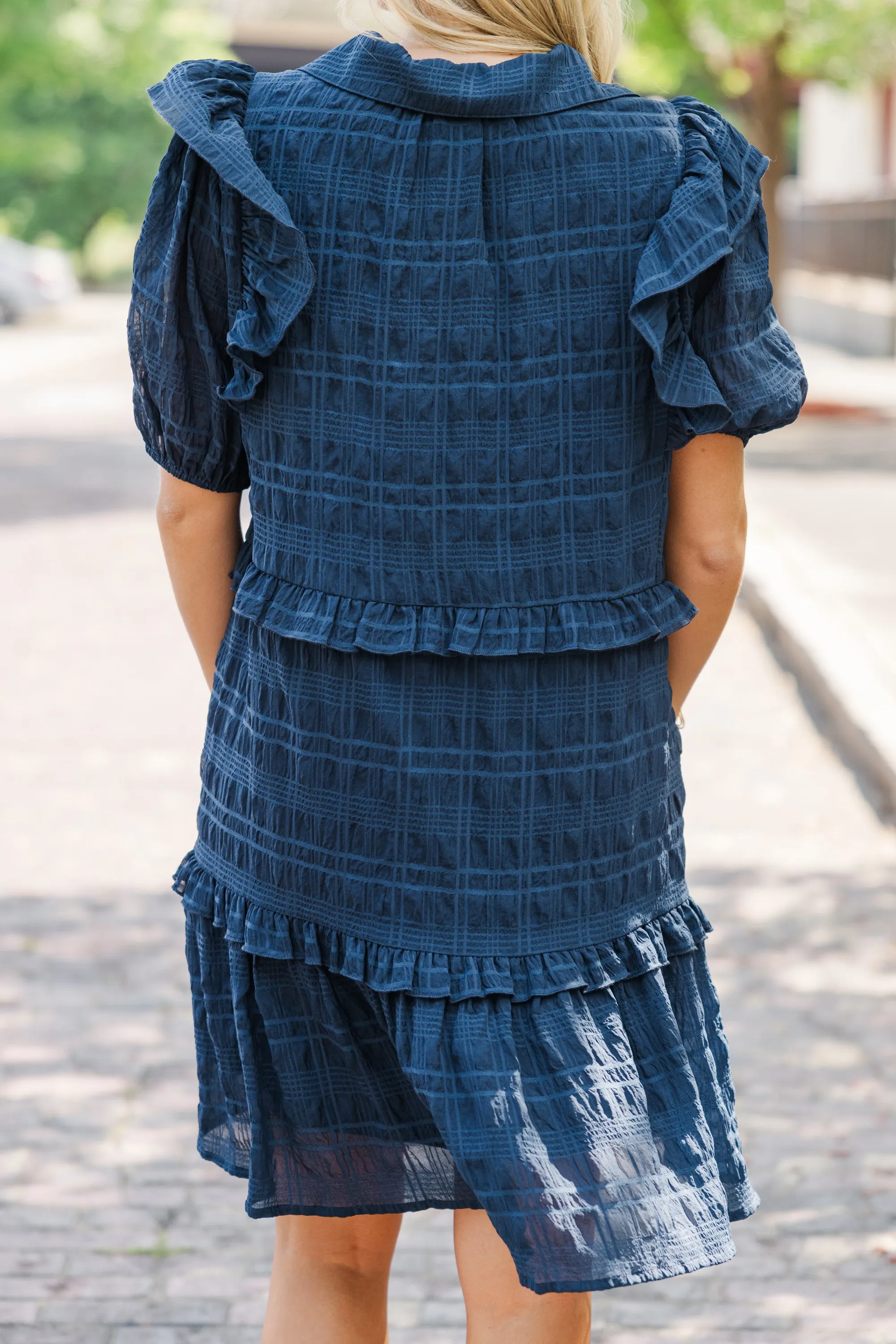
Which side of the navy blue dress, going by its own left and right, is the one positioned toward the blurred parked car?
front

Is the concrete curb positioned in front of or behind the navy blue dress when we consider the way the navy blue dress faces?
in front

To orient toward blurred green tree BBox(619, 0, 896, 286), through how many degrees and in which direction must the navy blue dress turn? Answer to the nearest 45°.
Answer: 0° — it already faces it

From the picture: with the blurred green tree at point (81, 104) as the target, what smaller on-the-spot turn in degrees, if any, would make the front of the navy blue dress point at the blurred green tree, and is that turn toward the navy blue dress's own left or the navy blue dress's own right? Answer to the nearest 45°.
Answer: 0° — it already faces it

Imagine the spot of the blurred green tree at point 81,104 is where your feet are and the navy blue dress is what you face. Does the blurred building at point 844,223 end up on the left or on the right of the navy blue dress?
left

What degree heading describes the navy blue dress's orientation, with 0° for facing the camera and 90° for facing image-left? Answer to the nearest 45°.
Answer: approximately 180°

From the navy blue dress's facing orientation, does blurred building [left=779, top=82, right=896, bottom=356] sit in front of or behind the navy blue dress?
in front
